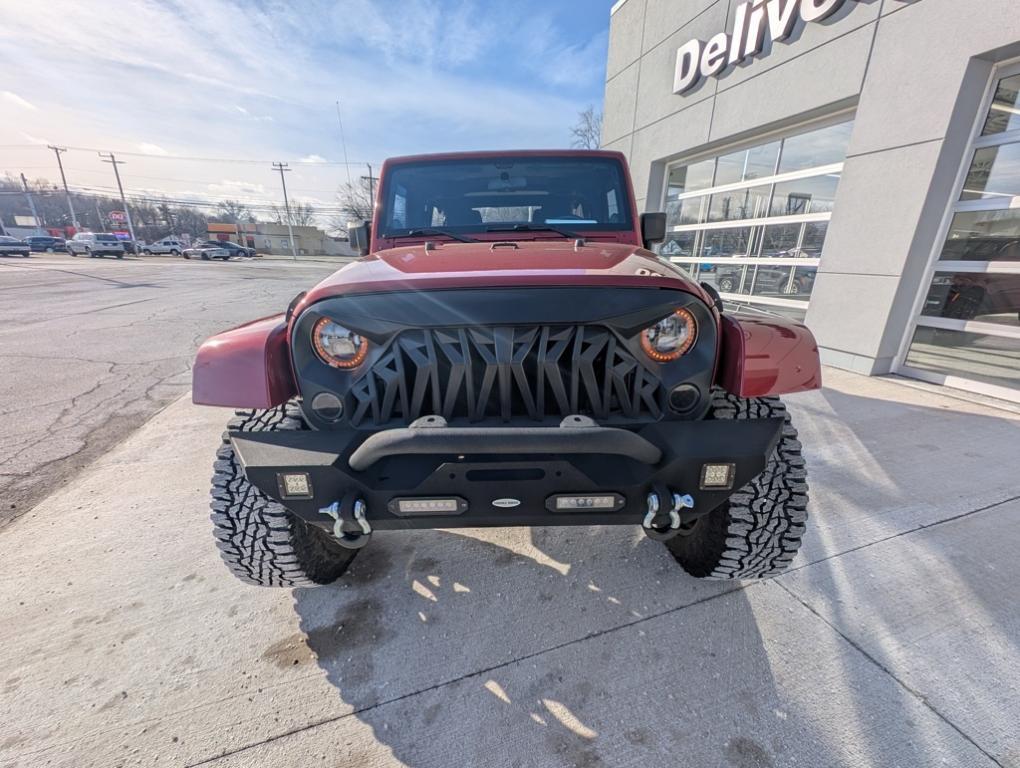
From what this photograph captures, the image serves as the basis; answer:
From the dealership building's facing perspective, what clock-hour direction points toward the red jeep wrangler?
The red jeep wrangler is roughly at 11 o'clock from the dealership building.

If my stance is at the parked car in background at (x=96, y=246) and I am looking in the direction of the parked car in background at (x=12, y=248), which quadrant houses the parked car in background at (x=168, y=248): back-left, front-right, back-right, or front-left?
back-right

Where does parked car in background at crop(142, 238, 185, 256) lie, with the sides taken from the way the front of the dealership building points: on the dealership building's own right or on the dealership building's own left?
on the dealership building's own right

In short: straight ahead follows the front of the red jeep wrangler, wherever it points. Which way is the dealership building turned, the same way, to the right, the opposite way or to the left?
to the right

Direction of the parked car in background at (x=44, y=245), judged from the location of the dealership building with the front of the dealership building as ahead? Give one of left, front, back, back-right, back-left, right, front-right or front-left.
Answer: front-right

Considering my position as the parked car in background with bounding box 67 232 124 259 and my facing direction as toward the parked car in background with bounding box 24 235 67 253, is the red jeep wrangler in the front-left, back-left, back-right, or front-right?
back-left

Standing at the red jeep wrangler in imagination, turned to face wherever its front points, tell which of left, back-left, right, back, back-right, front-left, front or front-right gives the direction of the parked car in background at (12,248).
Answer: back-right

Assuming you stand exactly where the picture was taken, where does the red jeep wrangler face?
facing the viewer

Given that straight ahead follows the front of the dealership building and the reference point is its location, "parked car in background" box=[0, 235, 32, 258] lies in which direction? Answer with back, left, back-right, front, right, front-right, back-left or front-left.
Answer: front-right

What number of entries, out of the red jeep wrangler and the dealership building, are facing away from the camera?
0

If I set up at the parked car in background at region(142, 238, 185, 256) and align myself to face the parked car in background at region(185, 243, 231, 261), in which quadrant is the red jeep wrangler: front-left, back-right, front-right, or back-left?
front-right

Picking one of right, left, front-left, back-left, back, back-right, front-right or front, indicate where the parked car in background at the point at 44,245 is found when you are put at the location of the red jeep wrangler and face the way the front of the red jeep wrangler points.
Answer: back-right

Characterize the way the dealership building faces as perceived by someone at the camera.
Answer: facing the viewer and to the left of the viewer

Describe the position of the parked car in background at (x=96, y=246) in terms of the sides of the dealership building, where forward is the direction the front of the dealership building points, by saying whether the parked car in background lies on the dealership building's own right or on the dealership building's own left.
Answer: on the dealership building's own right

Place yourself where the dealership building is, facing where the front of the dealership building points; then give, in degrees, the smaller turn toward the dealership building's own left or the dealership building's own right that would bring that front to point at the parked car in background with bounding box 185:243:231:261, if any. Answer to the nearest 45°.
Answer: approximately 45° to the dealership building's own right
